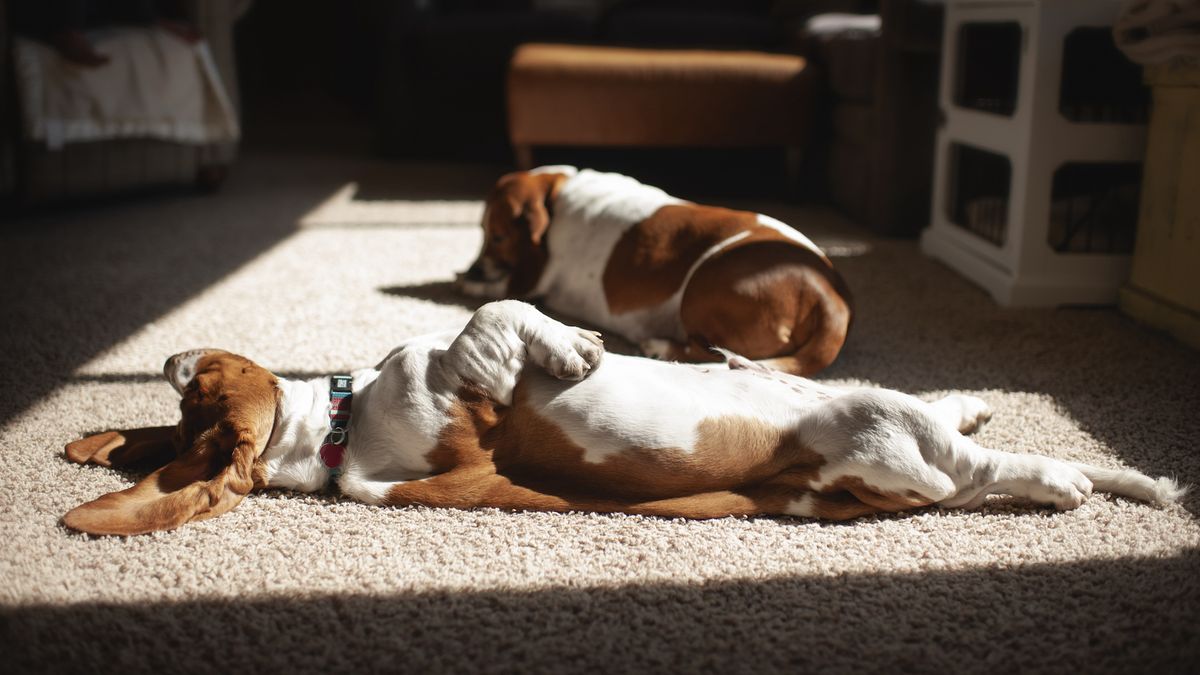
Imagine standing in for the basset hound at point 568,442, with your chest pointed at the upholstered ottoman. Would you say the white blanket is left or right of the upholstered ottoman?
left

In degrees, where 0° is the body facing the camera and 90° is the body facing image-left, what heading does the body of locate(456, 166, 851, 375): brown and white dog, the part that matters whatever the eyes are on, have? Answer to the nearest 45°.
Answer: approximately 135°

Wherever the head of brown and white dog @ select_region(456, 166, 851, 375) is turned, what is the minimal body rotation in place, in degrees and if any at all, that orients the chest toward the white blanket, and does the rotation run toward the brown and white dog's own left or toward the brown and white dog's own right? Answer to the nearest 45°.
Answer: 0° — it already faces it

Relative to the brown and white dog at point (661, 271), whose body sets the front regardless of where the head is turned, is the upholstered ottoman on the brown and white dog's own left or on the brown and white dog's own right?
on the brown and white dog's own right

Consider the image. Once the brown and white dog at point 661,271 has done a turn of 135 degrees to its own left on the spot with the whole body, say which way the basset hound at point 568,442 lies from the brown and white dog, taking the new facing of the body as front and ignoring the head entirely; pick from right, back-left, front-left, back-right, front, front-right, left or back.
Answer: front

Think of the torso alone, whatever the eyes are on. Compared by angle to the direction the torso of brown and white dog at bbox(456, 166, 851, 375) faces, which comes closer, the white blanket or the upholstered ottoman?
the white blanket
